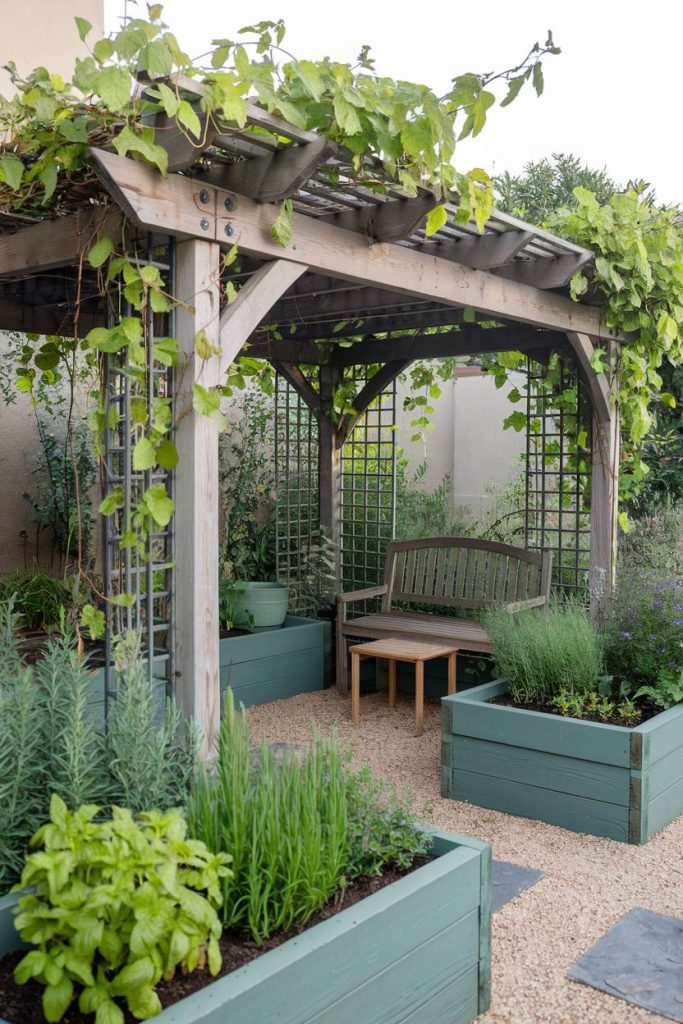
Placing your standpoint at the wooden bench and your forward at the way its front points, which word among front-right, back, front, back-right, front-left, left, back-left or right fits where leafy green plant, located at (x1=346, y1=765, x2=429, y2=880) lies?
front-left

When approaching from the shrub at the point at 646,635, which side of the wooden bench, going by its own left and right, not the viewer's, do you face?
left

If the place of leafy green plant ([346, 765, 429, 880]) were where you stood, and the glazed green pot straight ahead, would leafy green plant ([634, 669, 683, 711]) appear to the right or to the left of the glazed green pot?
right

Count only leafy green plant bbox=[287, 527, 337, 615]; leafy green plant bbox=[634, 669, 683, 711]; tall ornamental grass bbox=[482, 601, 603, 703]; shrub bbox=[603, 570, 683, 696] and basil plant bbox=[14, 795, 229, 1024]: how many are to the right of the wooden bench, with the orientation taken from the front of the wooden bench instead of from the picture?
1

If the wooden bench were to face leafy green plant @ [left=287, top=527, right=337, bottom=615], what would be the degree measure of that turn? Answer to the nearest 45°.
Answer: approximately 90° to its right

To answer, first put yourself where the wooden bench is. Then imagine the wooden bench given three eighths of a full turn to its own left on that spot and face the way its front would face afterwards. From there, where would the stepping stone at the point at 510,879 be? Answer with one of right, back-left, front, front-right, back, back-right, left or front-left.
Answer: right

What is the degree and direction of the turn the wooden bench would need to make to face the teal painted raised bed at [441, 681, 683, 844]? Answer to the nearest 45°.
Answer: approximately 45° to its left

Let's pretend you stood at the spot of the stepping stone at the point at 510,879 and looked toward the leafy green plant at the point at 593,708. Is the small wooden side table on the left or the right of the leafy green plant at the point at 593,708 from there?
left

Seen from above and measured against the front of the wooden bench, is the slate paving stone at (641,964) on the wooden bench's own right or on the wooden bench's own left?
on the wooden bench's own left

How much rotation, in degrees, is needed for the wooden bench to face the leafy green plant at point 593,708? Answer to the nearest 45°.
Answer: approximately 45° to its left
